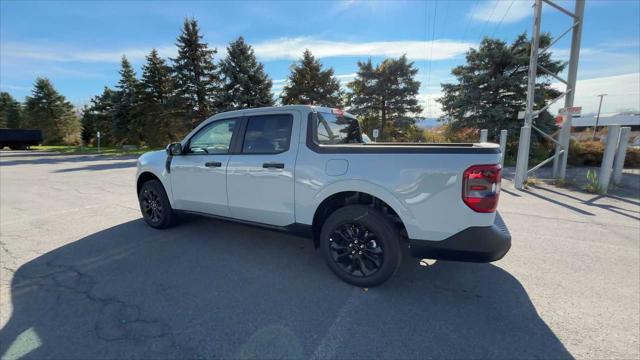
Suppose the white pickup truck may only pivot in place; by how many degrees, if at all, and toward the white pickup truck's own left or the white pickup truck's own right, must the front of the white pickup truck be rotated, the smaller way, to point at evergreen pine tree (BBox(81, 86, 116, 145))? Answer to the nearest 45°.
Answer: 0° — it already faces it

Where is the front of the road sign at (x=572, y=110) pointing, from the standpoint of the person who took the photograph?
facing the viewer

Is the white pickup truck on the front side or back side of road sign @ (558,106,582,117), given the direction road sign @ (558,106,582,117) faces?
on the front side

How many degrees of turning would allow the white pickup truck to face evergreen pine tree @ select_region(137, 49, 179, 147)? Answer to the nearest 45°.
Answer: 0° — it already faces it

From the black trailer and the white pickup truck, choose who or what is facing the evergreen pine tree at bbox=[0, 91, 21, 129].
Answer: the white pickup truck

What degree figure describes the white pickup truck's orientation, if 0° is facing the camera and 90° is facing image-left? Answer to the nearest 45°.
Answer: approximately 135°

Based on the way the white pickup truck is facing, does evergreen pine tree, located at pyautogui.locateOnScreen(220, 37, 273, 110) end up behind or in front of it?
in front

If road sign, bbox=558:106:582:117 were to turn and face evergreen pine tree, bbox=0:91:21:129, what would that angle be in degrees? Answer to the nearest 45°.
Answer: approximately 90° to its right

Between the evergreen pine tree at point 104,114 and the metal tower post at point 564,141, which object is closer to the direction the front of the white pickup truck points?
the evergreen pine tree

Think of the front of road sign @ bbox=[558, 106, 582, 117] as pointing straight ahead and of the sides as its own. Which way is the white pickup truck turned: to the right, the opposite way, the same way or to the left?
to the right

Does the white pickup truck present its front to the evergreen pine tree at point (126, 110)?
yes

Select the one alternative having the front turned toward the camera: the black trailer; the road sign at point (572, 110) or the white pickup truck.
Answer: the road sign
